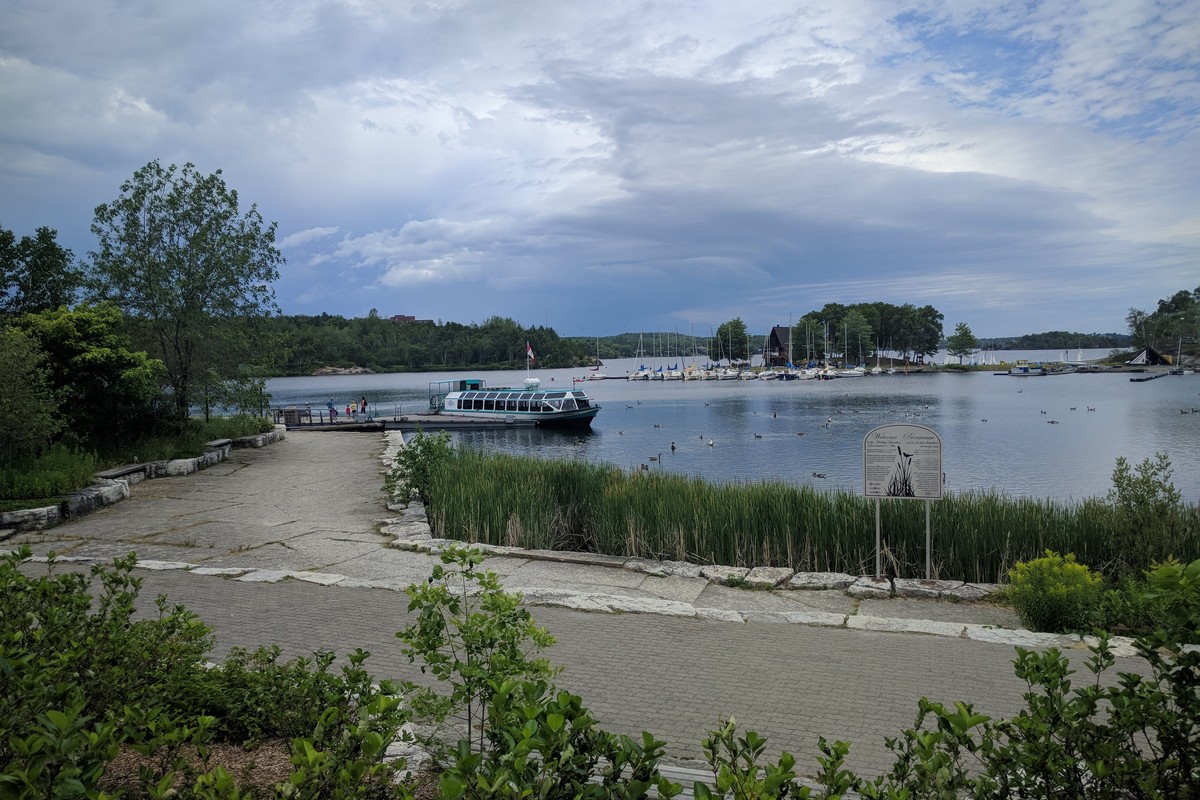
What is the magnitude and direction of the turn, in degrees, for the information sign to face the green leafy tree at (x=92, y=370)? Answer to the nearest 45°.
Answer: approximately 90° to its right

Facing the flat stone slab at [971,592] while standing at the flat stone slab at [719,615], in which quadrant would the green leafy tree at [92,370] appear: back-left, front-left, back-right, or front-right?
back-left

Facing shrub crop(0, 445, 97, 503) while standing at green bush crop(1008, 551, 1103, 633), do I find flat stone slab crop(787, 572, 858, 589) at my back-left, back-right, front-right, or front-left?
front-right

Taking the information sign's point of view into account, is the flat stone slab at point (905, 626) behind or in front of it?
in front

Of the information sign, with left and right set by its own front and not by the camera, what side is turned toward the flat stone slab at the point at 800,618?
front

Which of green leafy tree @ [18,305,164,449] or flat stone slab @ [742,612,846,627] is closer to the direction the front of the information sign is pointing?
the flat stone slab

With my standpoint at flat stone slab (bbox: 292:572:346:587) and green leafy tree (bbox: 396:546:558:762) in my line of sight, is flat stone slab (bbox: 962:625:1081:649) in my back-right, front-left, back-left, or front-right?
front-left

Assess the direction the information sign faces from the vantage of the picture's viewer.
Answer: facing the viewer

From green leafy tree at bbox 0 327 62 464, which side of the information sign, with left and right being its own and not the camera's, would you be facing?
right
